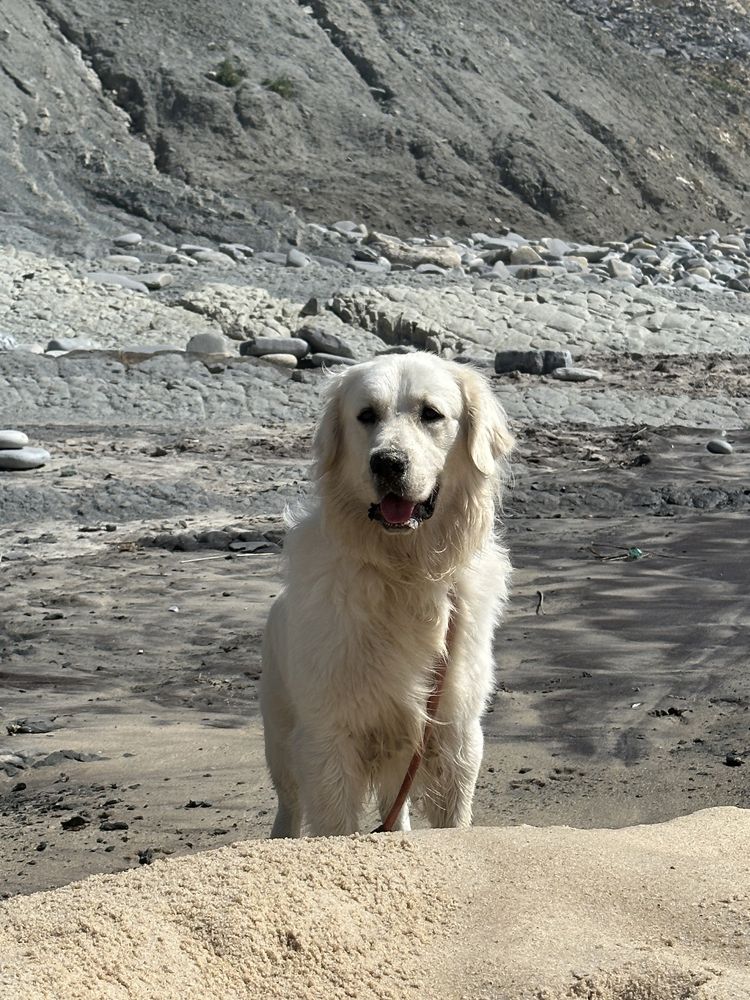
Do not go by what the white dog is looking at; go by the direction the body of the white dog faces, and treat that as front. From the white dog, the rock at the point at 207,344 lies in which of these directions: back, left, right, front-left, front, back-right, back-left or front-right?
back

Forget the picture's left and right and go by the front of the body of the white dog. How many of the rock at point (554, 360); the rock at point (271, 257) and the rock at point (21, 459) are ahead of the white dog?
0

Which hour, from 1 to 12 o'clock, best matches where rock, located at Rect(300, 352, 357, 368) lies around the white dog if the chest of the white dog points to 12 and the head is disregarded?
The rock is roughly at 6 o'clock from the white dog.

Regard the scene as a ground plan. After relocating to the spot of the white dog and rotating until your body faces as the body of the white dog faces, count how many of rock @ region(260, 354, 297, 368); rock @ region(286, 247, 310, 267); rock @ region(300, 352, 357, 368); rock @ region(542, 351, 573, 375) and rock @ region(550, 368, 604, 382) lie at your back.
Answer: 5

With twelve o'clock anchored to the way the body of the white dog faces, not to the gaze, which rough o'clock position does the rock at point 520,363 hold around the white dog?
The rock is roughly at 6 o'clock from the white dog.

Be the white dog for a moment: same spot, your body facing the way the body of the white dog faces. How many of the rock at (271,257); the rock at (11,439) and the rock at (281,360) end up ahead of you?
0

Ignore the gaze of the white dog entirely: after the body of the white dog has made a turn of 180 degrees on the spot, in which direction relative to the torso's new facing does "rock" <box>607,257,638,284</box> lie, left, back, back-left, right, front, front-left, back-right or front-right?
front

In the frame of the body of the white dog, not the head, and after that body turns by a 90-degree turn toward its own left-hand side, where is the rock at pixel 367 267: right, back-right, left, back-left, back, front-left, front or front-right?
left

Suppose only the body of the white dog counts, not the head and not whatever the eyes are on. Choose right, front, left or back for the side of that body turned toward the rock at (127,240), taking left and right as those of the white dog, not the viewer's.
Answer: back

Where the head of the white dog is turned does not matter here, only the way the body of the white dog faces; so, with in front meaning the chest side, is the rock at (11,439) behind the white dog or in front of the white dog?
behind

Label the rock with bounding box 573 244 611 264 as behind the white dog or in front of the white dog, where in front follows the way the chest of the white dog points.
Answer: behind

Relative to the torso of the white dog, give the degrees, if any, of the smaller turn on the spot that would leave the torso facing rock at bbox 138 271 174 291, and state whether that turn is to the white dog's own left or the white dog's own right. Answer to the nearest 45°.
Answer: approximately 180°

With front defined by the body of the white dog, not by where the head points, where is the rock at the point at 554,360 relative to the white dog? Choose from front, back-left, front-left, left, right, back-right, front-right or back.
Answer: back

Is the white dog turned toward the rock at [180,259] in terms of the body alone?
no

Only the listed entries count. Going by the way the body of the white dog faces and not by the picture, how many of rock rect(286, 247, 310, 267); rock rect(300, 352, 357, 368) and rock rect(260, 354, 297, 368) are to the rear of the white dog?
3

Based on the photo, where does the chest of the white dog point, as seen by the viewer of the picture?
toward the camera

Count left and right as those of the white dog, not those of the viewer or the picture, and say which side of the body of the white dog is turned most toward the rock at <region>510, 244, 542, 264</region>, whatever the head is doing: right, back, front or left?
back

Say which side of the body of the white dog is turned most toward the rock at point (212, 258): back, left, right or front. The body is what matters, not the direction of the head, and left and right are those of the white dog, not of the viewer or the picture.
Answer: back
